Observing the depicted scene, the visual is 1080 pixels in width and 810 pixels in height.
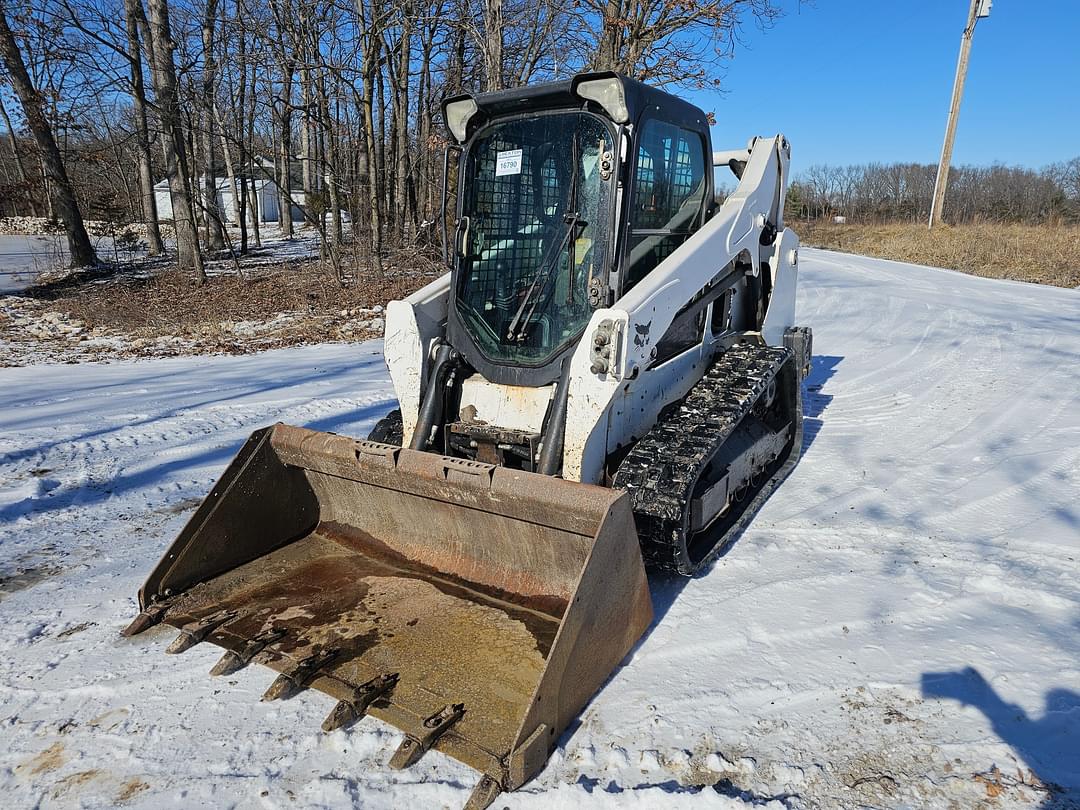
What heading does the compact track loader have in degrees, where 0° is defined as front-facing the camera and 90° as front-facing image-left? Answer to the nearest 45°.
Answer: approximately 45°

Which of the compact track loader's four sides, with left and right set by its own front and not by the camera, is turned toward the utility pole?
back
